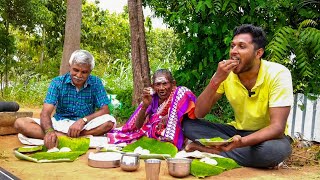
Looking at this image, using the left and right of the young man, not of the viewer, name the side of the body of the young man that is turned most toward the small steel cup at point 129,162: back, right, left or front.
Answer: front

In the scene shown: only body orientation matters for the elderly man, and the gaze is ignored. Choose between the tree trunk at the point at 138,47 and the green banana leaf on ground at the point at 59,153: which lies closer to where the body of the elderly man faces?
the green banana leaf on ground

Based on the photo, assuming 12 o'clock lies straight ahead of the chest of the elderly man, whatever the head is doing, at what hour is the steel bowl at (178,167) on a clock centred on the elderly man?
The steel bowl is roughly at 11 o'clock from the elderly man.

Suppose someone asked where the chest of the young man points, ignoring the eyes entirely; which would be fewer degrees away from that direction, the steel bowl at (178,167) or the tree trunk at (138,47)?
the steel bowl

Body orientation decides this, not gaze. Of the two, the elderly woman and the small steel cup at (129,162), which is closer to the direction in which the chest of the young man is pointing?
the small steel cup

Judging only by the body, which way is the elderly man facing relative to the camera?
toward the camera

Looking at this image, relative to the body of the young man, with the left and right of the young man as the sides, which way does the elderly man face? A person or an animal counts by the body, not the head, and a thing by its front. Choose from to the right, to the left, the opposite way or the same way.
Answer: to the left

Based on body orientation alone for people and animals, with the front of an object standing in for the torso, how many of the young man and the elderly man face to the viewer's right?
0

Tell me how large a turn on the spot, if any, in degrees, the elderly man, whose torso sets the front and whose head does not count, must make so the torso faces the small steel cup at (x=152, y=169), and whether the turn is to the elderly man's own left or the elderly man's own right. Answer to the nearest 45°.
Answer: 0° — they already face it

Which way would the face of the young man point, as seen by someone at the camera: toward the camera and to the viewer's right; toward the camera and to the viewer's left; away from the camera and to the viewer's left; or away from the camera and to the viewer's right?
toward the camera and to the viewer's left

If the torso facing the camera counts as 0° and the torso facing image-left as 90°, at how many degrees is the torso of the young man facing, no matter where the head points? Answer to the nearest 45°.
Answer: approximately 45°
